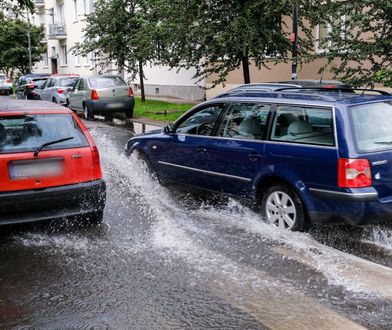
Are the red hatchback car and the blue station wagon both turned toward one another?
no

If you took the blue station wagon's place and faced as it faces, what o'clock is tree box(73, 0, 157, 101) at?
The tree is roughly at 1 o'clock from the blue station wagon.

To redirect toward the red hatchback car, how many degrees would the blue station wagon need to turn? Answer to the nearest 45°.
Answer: approximately 45° to its left

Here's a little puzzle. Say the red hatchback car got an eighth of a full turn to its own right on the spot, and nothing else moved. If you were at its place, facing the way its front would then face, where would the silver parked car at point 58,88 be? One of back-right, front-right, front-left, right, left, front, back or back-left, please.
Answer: front-left

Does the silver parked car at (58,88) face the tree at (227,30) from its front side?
no

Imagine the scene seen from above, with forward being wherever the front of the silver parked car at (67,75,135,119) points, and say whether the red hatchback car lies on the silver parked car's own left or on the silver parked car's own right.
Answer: on the silver parked car's own left

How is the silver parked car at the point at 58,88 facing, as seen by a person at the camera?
facing away from the viewer and to the left of the viewer

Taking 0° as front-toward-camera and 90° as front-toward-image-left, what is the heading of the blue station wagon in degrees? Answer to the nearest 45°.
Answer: approximately 135°

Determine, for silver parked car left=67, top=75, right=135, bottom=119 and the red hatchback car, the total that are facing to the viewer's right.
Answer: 0

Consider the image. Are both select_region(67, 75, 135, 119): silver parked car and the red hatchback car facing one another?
no

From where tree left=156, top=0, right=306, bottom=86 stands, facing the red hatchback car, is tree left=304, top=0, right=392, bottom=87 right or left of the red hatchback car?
left

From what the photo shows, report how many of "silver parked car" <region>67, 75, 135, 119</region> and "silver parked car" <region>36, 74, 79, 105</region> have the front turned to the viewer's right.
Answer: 0

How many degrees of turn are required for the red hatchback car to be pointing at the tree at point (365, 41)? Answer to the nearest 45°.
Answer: approximately 45° to its right

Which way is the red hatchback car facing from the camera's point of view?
away from the camera

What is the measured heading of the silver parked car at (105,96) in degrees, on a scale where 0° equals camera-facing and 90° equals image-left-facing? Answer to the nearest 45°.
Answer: approximately 135°
